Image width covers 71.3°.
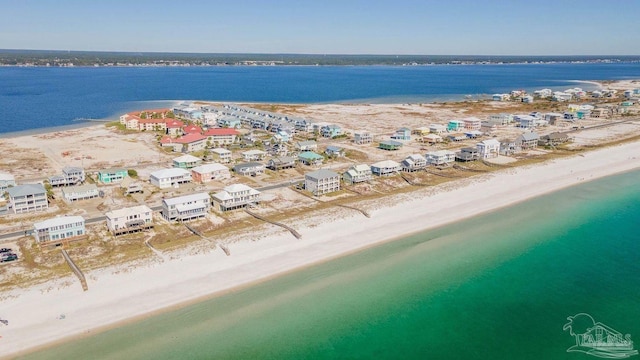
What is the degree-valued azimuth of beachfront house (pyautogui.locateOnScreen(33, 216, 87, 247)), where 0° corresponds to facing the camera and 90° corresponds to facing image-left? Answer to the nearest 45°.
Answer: approximately 0°

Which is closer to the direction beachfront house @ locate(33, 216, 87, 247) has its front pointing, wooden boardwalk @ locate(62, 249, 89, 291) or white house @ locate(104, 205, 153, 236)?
the wooden boardwalk

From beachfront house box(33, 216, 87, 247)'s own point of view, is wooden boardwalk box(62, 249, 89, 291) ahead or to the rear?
ahead

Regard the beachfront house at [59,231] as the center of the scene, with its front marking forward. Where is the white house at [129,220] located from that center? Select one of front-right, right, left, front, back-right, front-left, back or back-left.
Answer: left
